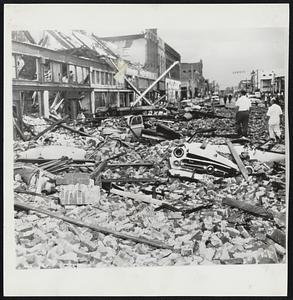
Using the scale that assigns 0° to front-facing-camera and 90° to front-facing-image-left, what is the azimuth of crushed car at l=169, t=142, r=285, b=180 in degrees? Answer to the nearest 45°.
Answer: approximately 45°
